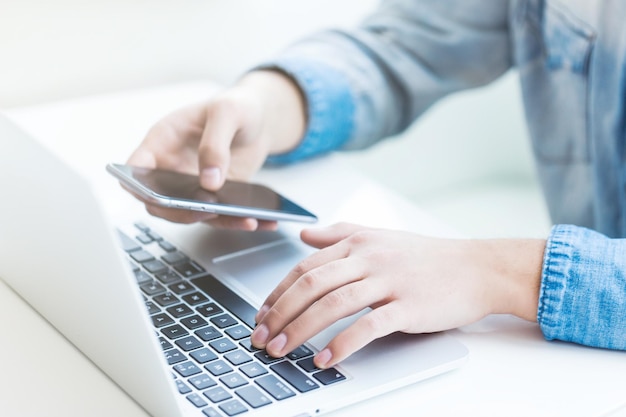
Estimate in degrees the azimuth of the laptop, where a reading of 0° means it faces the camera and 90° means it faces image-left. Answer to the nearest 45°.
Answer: approximately 225°
